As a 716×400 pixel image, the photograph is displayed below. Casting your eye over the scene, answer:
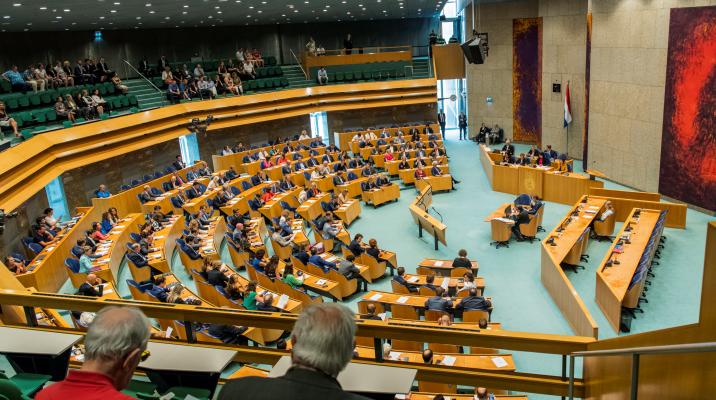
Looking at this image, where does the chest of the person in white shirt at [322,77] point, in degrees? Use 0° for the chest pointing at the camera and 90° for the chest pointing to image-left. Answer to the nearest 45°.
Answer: approximately 0°

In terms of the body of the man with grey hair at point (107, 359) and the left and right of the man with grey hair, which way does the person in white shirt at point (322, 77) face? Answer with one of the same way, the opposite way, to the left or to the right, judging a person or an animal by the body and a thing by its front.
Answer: the opposite way

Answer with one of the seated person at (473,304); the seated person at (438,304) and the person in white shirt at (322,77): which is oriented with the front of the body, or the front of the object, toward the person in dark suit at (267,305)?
the person in white shirt

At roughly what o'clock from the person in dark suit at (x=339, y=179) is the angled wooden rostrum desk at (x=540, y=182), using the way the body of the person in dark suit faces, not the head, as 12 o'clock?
The angled wooden rostrum desk is roughly at 11 o'clock from the person in dark suit.

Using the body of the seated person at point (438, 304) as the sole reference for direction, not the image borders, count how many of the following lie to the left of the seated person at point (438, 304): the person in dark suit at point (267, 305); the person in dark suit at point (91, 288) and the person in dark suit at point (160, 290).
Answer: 3

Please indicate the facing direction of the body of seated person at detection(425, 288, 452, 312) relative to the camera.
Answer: away from the camera

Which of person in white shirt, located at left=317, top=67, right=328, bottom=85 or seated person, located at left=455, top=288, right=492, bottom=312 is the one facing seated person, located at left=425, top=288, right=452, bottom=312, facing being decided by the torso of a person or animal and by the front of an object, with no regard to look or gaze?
the person in white shirt

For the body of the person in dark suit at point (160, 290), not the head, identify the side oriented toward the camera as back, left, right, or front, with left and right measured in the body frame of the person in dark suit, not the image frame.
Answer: right

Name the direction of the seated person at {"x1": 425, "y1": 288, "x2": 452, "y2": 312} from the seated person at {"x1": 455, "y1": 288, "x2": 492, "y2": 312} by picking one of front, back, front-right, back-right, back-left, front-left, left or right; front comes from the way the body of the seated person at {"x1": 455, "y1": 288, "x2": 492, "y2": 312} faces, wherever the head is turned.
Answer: left

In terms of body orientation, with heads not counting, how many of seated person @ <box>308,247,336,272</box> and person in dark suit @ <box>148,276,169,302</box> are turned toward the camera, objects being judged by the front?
0

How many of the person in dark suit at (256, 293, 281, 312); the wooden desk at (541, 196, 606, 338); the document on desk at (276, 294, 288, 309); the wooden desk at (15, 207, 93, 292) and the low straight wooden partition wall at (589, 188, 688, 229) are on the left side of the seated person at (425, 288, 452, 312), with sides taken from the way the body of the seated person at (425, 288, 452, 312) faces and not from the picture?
3

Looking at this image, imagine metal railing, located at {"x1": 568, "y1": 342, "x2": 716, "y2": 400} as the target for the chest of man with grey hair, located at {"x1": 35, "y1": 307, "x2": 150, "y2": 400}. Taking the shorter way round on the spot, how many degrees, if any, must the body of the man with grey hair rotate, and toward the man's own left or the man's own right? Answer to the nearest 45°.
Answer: approximately 45° to the man's own right

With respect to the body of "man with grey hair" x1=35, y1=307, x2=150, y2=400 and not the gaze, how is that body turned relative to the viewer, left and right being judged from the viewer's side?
facing away from the viewer and to the right of the viewer

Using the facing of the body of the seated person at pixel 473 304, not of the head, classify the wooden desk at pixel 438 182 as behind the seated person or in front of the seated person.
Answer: in front

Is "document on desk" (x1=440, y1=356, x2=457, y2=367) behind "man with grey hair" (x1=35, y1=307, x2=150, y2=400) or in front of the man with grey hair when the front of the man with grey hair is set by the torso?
in front
